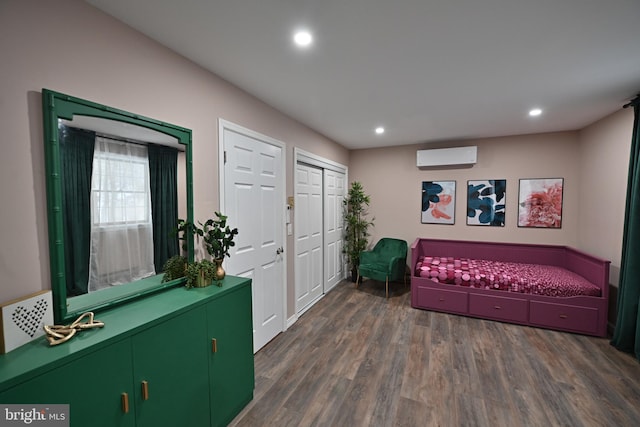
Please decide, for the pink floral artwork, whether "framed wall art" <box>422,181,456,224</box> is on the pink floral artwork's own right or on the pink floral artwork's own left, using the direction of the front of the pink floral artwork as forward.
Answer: on the pink floral artwork's own right

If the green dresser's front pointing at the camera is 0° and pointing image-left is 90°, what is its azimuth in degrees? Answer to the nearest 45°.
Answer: approximately 315°

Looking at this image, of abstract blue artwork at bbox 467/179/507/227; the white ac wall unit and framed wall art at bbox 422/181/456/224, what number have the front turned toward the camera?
3

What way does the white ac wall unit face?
toward the camera

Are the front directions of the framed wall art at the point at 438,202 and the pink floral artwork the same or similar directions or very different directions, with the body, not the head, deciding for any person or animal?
same or similar directions

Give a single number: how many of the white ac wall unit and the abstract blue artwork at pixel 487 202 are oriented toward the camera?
2

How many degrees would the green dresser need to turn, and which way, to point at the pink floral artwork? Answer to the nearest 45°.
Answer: approximately 45° to its left

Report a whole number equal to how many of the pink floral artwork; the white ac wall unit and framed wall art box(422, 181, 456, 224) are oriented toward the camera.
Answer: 3

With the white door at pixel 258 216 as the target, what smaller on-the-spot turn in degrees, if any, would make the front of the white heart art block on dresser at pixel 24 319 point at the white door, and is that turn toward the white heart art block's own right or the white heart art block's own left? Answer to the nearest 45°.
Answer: approximately 45° to the white heart art block's own left

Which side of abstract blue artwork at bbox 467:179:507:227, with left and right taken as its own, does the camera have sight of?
front

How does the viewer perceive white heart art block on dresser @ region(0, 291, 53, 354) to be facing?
facing the viewer and to the right of the viewer

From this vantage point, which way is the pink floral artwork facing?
toward the camera

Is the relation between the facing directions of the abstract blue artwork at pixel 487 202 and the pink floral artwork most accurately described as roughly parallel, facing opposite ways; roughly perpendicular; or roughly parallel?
roughly parallel
